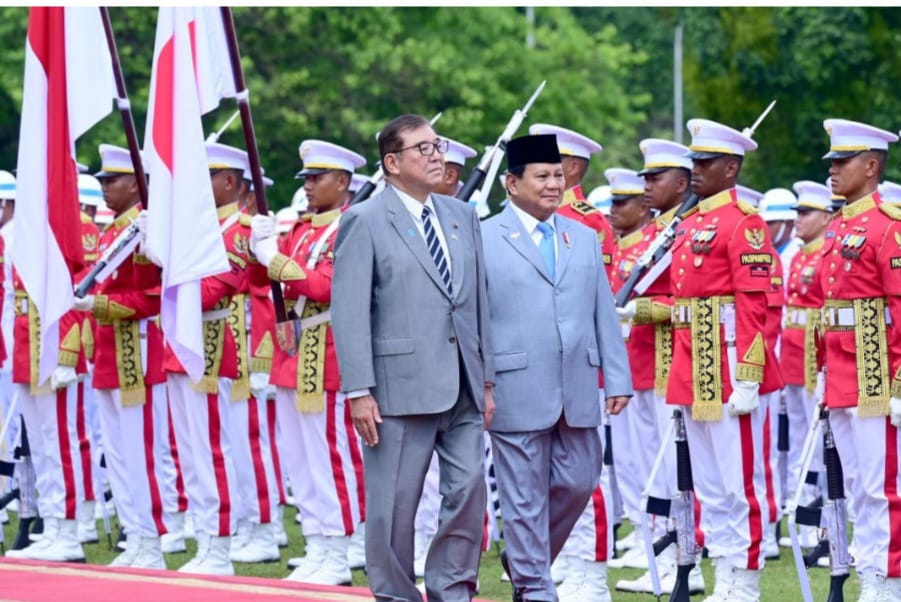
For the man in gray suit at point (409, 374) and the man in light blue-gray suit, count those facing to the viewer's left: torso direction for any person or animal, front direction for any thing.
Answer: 0

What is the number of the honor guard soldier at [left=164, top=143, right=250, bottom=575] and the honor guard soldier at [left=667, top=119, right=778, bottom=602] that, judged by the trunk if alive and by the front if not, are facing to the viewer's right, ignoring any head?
0

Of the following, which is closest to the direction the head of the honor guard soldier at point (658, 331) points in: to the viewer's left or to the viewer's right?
to the viewer's left

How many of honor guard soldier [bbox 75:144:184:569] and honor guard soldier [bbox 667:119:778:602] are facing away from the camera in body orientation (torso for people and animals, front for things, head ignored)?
0

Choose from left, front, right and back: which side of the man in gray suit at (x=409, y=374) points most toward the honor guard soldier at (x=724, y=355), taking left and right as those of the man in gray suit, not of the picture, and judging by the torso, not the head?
left

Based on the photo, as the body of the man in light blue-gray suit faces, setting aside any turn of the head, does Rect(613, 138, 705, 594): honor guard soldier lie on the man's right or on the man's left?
on the man's left

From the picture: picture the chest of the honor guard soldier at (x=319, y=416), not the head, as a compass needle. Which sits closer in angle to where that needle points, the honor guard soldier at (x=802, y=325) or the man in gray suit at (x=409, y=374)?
the man in gray suit
